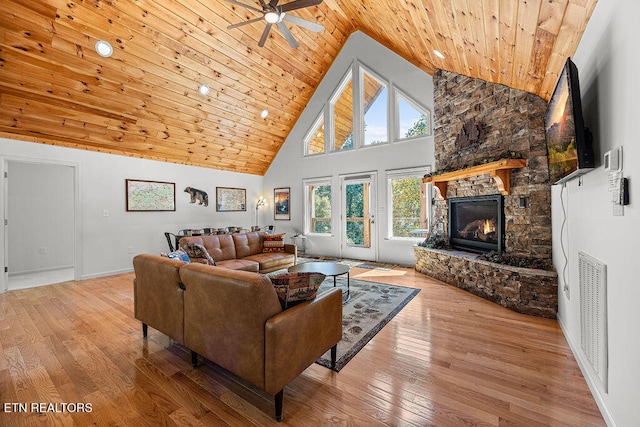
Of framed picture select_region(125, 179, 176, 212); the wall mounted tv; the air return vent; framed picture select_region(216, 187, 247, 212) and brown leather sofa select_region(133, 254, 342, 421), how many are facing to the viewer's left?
2

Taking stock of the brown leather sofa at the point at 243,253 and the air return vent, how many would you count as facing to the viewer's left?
1

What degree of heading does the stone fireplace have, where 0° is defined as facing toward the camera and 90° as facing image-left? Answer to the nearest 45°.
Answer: approximately 45°

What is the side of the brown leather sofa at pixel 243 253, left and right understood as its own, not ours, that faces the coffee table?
front

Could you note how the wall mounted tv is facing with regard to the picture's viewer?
facing to the left of the viewer

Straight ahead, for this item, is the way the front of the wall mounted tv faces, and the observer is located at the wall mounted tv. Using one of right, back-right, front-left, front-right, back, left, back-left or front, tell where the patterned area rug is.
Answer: front

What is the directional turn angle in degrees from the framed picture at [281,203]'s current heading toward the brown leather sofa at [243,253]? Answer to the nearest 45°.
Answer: approximately 45° to its left

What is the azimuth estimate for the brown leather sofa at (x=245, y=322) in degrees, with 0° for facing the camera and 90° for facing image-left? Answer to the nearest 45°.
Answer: approximately 225°

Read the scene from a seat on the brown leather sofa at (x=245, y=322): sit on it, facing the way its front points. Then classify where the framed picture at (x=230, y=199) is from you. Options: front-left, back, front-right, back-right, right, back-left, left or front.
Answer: front-left

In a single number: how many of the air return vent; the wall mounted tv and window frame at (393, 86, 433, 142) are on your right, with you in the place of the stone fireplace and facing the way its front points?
1

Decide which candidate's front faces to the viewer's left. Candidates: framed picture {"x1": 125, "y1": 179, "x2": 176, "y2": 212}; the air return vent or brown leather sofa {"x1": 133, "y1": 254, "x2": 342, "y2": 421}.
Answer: the air return vent

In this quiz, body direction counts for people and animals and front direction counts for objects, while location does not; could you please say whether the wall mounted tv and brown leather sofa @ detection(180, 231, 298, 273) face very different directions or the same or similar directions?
very different directions

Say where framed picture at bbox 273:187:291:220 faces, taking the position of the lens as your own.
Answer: facing the viewer and to the left of the viewer

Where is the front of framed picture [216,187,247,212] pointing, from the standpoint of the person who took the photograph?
facing the viewer and to the right of the viewer

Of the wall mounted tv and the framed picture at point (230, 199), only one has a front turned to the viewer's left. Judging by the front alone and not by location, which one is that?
the wall mounted tv

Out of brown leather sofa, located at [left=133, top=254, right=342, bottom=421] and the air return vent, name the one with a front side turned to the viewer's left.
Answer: the air return vent

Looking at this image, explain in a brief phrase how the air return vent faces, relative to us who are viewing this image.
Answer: facing to the left of the viewer

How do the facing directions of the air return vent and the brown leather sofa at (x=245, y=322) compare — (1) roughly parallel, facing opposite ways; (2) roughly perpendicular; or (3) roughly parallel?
roughly perpendicular
